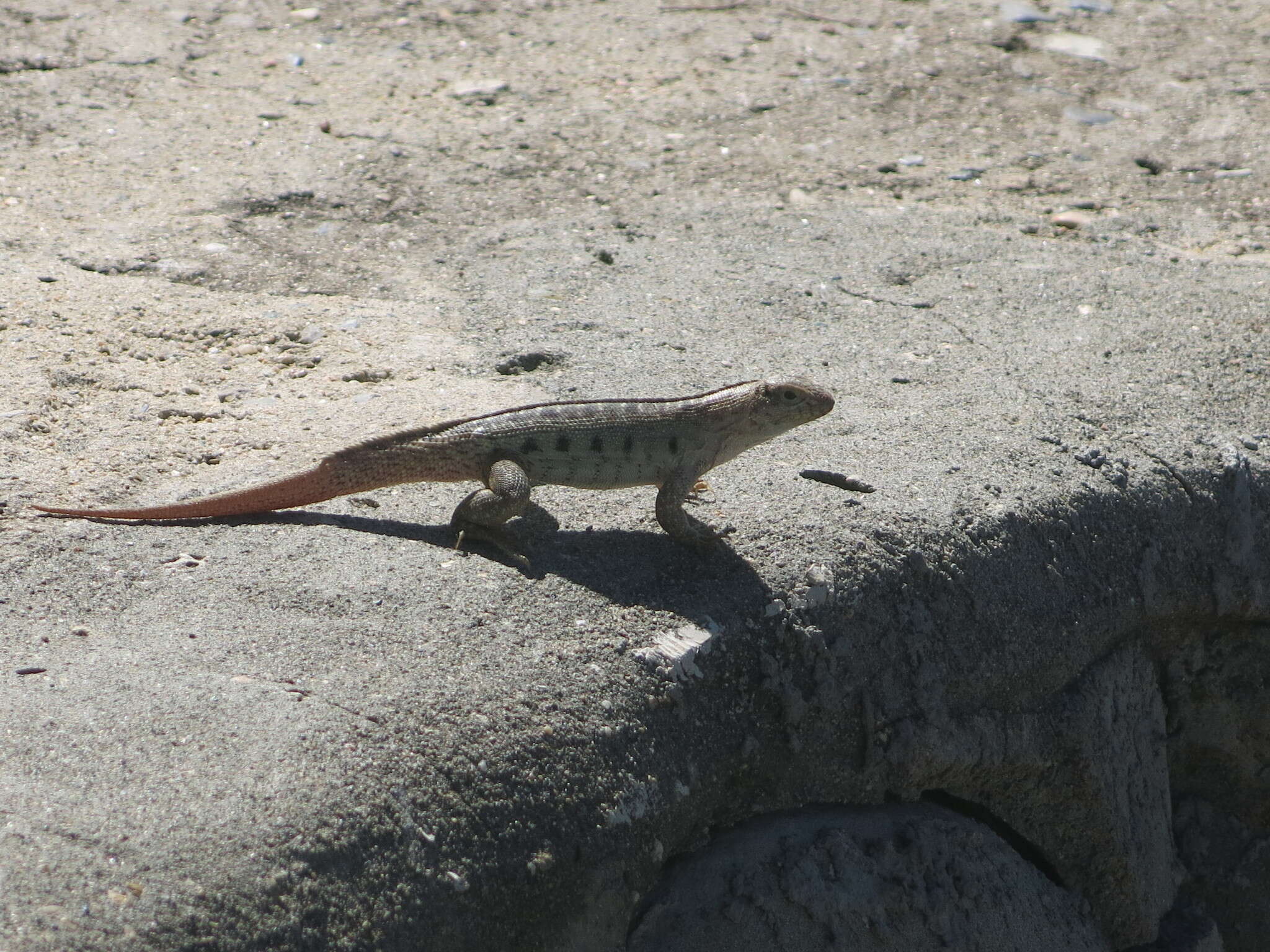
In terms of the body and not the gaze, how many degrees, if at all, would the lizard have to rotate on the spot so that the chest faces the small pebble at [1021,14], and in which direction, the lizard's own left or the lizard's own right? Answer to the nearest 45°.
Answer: approximately 45° to the lizard's own left

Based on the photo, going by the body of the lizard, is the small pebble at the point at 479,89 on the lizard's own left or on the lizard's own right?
on the lizard's own left

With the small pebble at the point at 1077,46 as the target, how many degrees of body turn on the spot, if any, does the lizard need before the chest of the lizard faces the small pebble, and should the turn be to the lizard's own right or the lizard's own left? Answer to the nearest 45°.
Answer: approximately 45° to the lizard's own left

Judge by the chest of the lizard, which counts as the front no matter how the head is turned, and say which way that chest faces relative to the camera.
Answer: to the viewer's right

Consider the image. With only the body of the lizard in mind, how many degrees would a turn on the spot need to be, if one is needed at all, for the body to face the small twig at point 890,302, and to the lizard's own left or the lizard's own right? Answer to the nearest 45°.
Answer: approximately 45° to the lizard's own left

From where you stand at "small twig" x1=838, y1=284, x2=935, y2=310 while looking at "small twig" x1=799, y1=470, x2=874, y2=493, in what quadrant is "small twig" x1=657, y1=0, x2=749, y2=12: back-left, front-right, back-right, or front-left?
back-right

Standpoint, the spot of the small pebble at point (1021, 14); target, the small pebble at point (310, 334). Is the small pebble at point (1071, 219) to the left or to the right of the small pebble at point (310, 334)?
left
